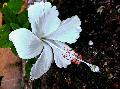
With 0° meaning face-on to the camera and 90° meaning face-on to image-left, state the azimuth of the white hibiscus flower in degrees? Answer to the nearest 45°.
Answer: approximately 315°
